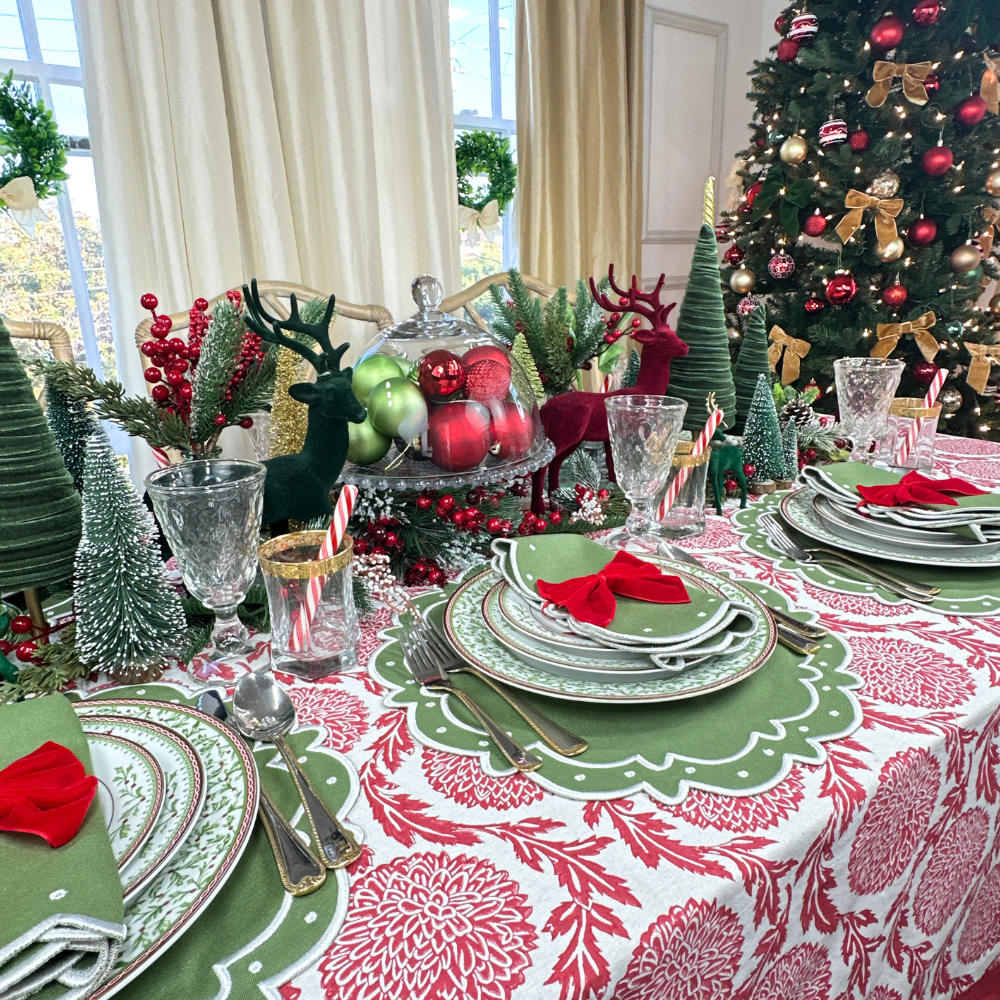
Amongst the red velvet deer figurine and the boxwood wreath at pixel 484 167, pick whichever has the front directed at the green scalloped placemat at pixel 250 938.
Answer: the boxwood wreath

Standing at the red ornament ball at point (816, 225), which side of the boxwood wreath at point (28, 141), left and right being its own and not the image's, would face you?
left

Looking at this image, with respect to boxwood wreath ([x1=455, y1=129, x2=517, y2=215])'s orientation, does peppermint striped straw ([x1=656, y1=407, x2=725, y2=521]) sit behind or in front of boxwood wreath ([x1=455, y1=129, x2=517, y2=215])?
in front

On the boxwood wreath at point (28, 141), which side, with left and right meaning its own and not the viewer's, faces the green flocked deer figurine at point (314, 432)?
front

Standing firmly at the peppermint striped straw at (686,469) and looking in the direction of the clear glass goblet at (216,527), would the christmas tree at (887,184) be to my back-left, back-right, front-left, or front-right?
back-right

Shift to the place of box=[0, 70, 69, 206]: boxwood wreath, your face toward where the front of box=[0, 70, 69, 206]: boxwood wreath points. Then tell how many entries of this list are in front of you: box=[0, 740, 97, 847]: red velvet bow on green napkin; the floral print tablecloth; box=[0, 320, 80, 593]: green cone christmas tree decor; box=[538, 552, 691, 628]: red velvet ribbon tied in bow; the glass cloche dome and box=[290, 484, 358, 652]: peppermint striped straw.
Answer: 6

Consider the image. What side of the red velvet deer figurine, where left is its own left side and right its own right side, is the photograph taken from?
right

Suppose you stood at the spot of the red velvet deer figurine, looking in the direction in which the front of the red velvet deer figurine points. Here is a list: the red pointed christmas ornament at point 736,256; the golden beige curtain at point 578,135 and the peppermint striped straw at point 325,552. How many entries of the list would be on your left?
2

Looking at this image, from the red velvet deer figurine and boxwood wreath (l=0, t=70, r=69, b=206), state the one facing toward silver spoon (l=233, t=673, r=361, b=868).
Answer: the boxwood wreath

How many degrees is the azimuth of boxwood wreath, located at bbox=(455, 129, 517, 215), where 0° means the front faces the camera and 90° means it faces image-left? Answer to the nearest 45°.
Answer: approximately 0°

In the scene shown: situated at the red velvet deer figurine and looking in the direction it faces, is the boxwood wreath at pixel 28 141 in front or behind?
behind

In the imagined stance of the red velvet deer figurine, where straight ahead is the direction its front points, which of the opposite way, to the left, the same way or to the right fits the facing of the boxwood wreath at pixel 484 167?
to the right
